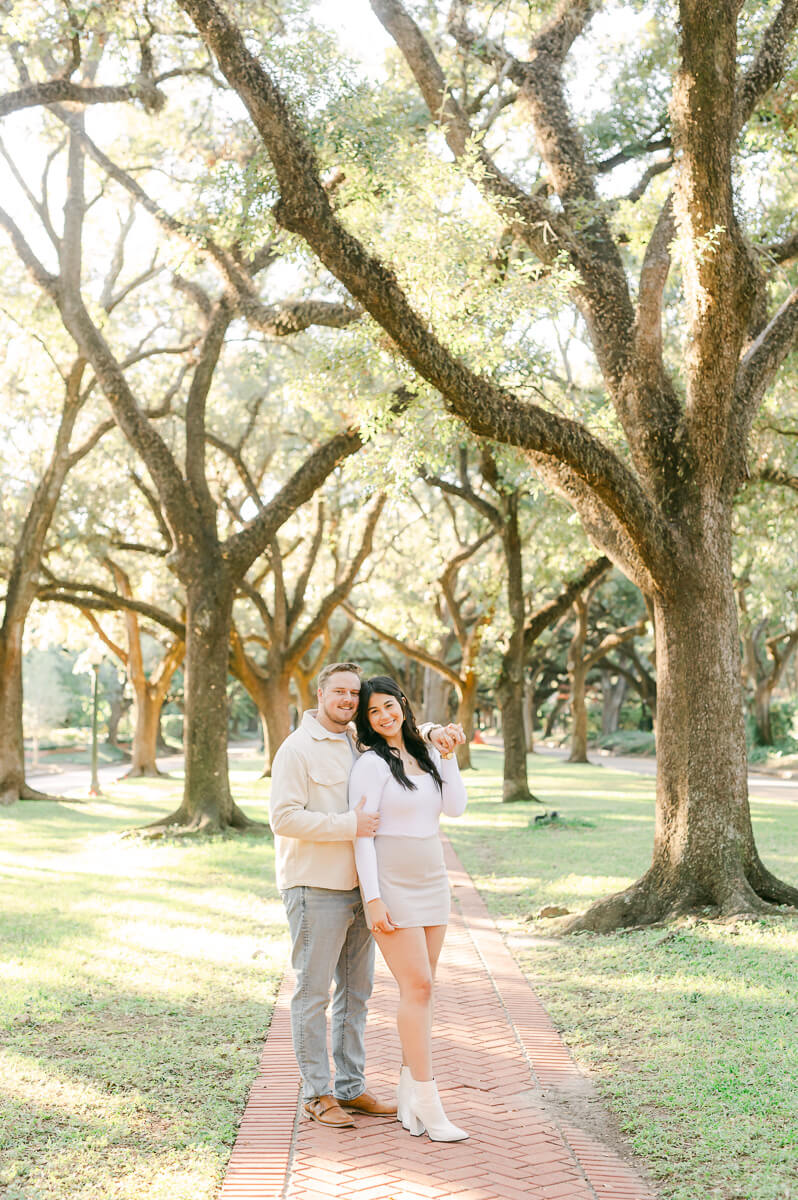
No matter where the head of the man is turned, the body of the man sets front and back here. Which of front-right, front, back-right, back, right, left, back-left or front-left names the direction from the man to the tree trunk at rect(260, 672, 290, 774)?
back-left

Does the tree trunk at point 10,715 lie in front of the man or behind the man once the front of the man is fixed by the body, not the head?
behind

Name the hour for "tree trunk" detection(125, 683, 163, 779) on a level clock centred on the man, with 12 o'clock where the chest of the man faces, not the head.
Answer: The tree trunk is roughly at 7 o'clock from the man.

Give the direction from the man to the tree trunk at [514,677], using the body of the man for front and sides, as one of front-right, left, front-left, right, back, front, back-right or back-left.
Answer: back-left

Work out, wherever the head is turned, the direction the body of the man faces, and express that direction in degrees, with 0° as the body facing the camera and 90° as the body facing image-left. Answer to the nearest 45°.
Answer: approximately 315°

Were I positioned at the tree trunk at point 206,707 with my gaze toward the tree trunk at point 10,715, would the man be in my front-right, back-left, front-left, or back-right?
back-left

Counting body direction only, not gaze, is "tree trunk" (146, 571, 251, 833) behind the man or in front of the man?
behind

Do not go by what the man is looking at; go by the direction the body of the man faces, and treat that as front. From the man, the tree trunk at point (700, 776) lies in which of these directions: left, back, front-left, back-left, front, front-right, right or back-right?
left
